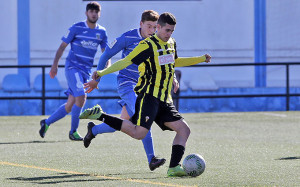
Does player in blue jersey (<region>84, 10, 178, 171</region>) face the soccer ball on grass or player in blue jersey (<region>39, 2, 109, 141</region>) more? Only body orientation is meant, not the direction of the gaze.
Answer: the soccer ball on grass

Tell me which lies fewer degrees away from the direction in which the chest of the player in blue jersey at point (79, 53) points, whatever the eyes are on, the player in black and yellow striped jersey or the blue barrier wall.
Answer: the player in black and yellow striped jersey

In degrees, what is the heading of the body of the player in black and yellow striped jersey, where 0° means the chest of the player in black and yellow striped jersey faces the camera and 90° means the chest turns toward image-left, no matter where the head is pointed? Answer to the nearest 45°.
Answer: approximately 315°

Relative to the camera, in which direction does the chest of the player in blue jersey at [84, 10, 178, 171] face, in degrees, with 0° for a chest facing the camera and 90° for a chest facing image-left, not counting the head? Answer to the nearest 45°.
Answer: approximately 315°

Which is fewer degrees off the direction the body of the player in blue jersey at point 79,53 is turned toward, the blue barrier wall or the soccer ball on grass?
the soccer ball on grass

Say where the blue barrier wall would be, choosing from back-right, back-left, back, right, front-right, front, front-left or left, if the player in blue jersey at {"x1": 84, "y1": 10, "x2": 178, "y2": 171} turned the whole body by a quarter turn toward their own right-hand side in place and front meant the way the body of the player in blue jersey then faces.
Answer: back-right

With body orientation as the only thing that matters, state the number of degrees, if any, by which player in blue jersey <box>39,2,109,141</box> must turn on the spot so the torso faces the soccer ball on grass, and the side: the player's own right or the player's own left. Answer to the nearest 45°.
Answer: approximately 45° to the player's own right

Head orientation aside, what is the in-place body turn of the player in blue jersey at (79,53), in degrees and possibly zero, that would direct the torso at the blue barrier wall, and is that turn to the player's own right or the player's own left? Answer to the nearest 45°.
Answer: approximately 135° to the player's own left
